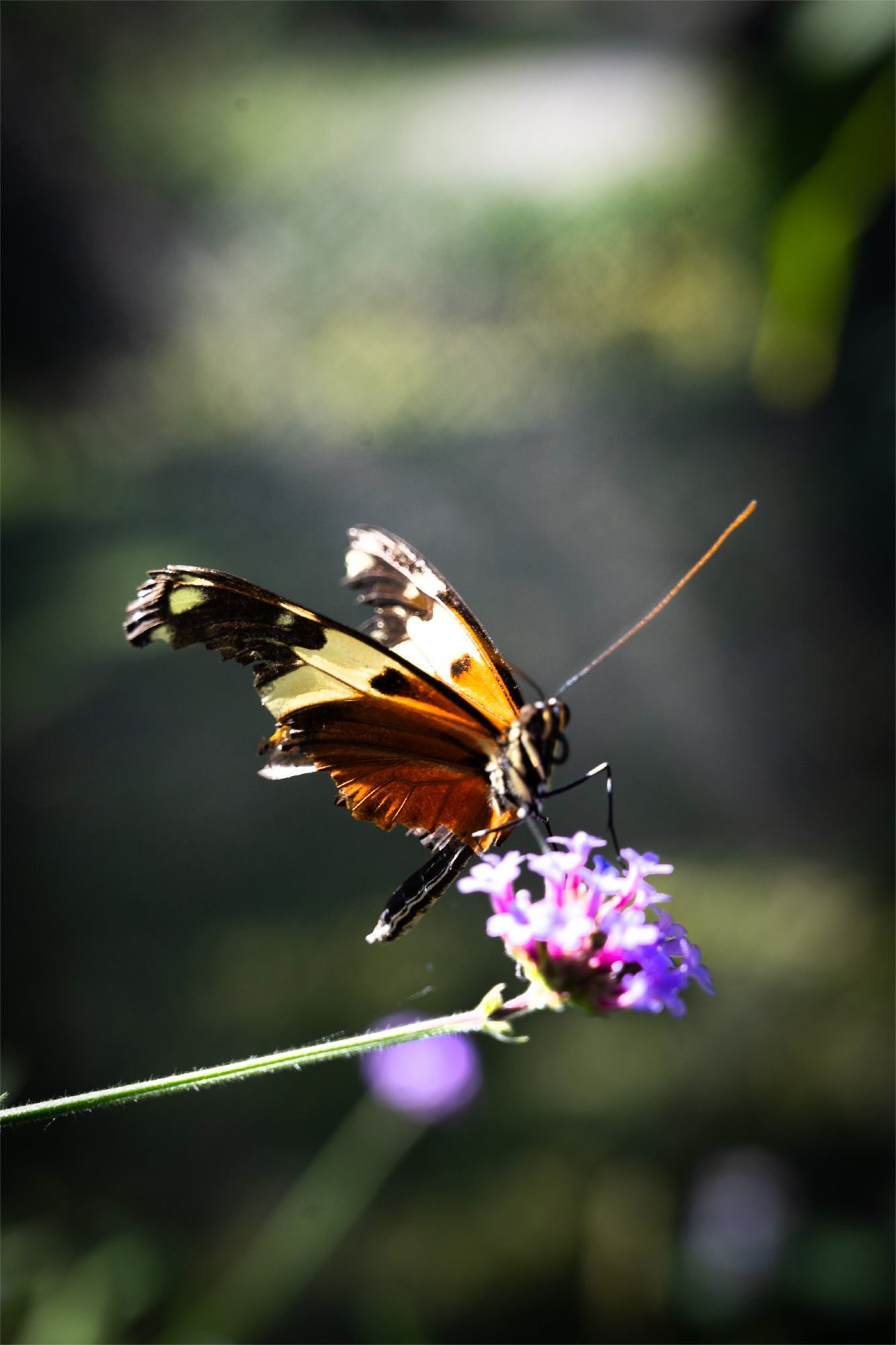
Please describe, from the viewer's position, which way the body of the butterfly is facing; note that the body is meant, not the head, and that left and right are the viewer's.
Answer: facing to the right of the viewer

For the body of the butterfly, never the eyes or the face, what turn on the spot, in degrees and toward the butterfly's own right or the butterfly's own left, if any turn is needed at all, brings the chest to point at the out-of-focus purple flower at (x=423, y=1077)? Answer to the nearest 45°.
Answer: approximately 90° to the butterfly's own left
